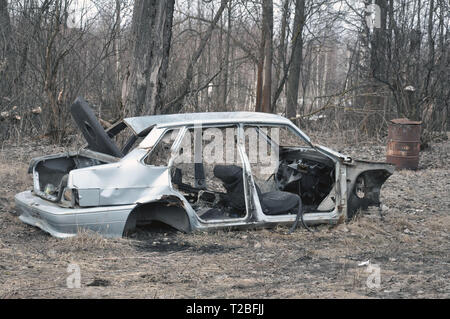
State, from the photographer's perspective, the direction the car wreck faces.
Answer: facing away from the viewer and to the right of the viewer

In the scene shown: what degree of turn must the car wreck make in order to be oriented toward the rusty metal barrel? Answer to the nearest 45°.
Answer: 0° — it already faces it
